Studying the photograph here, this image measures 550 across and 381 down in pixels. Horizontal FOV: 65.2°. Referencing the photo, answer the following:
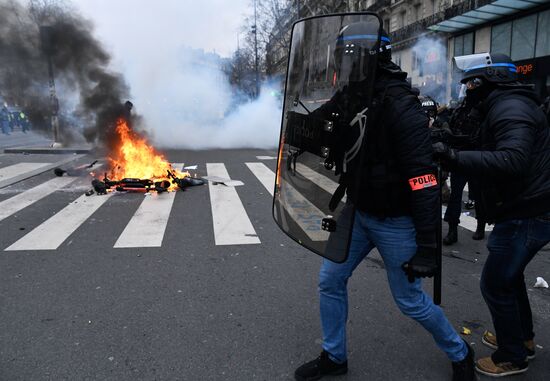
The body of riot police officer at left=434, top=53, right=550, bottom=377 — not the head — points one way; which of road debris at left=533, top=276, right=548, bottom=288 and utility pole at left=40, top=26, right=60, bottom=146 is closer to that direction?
the utility pole

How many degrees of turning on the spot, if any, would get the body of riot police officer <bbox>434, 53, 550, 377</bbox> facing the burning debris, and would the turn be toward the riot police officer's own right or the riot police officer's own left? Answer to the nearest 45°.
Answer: approximately 45° to the riot police officer's own right

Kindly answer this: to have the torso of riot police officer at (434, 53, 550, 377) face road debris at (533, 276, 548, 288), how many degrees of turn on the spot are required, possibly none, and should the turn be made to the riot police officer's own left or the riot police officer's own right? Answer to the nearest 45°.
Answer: approximately 90° to the riot police officer's own right

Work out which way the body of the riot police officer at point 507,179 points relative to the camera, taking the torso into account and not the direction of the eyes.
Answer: to the viewer's left

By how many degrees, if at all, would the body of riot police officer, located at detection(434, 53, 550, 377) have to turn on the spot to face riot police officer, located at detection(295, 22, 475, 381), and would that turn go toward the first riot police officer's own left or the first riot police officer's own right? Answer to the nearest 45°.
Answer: approximately 45° to the first riot police officer's own left

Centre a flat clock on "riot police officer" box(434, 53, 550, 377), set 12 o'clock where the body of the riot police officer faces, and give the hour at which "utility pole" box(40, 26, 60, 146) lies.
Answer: The utility pole is roughly at 1 o'clock from the riot police officer.
